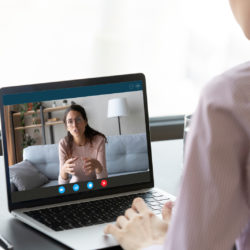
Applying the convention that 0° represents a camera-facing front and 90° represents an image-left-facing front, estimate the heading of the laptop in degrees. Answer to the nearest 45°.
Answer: approximately 315°

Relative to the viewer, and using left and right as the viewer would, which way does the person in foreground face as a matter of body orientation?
facing away from the viewer and to the left of the viewer

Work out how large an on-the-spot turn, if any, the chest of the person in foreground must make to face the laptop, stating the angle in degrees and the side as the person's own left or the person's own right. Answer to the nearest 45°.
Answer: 0° — they already face it

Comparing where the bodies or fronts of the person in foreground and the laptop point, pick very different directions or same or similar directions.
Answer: very different directions

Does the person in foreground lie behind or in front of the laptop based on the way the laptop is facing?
in front
